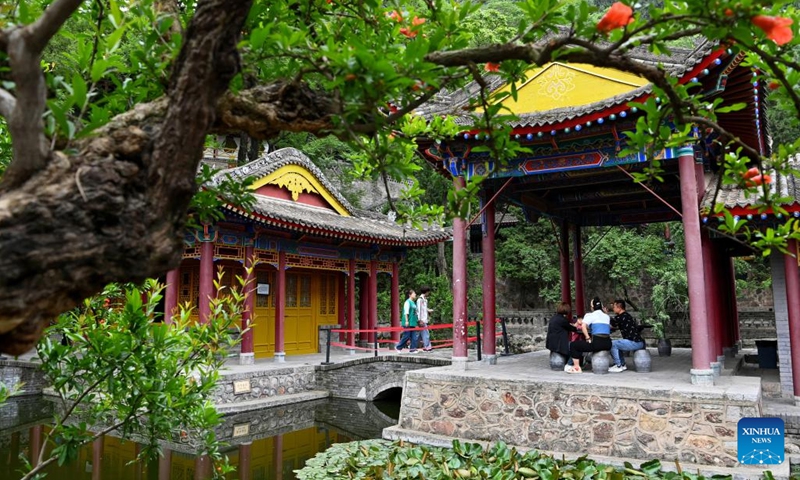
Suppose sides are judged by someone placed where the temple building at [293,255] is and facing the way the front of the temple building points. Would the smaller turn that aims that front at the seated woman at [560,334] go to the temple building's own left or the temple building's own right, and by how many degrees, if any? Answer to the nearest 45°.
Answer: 0° — it already faces them

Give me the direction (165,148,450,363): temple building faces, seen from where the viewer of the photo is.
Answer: facing the viewer and to the right of the viewer

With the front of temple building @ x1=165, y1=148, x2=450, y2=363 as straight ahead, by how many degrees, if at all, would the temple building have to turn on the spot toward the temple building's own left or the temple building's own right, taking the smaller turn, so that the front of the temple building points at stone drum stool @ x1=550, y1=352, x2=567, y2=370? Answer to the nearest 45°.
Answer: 0° — it already faces it

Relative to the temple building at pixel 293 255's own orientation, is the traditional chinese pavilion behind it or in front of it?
in front

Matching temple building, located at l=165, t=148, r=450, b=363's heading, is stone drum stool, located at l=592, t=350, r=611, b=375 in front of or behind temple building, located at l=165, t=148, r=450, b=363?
in front
